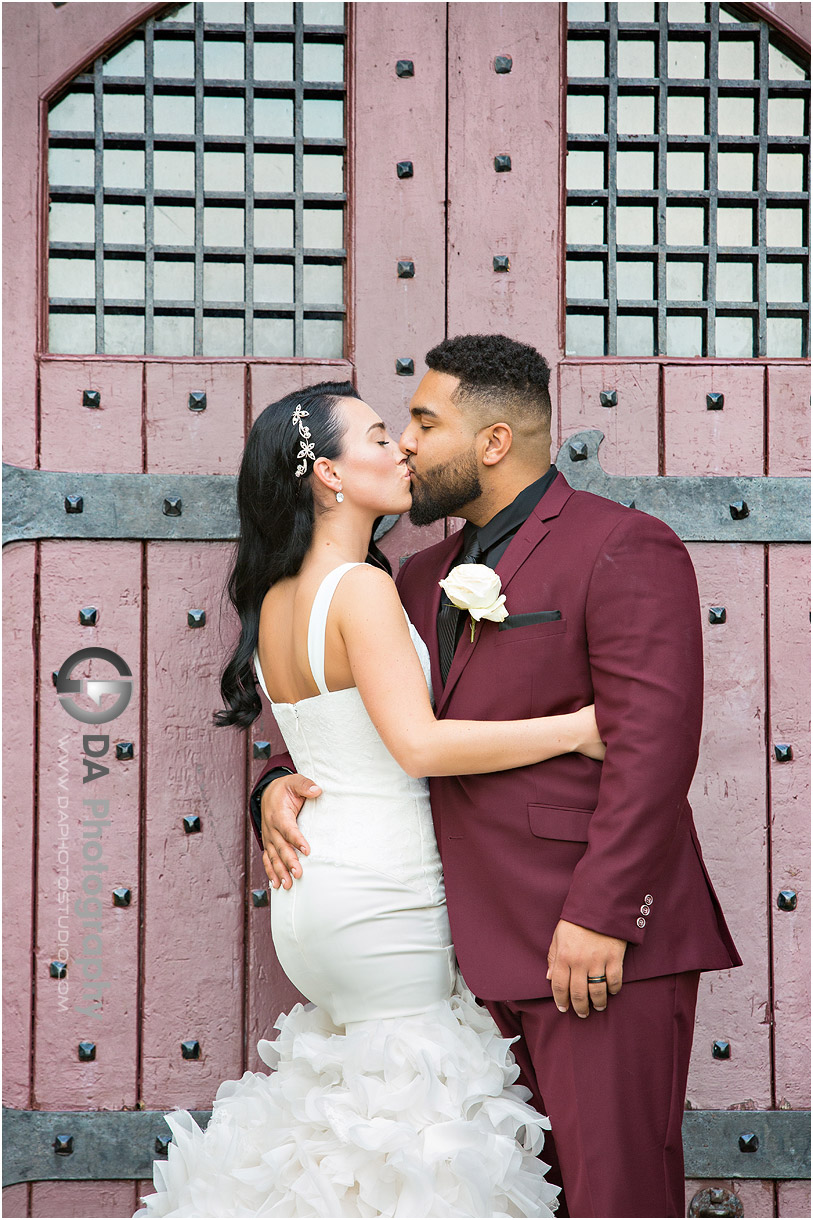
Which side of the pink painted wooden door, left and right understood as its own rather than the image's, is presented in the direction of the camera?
front

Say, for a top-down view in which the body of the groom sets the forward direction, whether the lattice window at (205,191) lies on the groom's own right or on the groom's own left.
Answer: on the groom's own right

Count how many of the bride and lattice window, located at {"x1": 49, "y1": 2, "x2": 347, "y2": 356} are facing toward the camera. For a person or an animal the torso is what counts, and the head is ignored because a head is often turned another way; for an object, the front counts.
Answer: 1

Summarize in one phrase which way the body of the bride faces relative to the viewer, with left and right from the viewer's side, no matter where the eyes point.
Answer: facing away from the viewer and to the right of the viewer

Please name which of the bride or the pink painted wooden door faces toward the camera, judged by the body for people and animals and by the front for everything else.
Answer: the pink painted wooden door

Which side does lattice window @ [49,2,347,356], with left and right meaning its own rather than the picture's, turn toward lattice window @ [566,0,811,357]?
left

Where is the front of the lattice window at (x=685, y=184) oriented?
toward the camera

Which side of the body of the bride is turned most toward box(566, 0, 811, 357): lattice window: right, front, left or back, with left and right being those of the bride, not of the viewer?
front

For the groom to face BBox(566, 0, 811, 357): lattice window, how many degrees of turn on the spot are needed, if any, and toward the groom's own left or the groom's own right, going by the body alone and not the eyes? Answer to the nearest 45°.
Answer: approximately 135° to the groom's own right

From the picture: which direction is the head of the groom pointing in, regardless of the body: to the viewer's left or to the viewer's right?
to the viewer's left

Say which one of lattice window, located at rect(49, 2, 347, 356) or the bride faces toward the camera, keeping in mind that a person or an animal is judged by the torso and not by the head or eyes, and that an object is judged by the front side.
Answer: the lattice window

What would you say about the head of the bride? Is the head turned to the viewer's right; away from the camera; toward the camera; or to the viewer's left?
to the viewer's right
